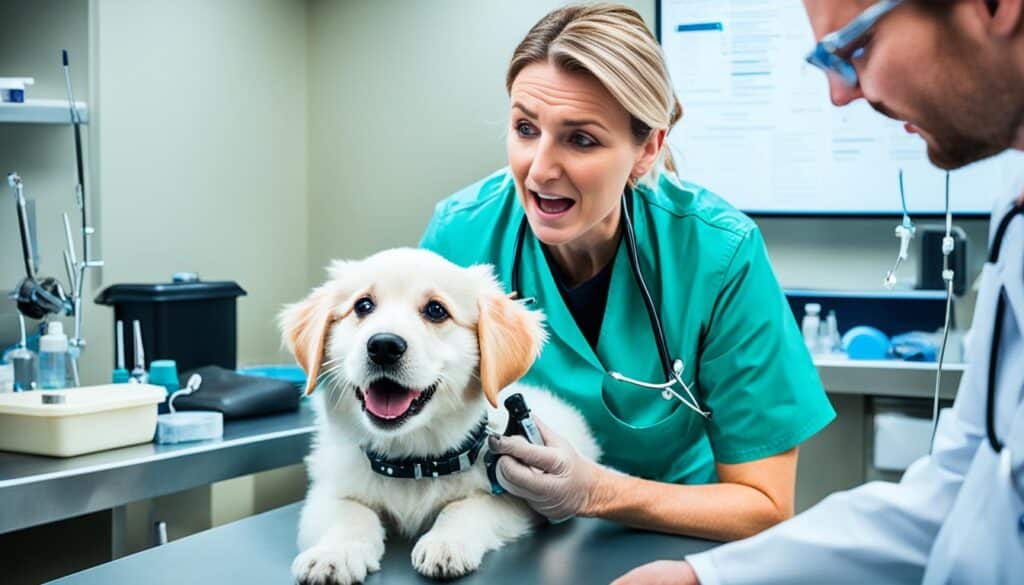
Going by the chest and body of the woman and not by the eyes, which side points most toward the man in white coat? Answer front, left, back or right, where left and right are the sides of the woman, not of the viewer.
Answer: left

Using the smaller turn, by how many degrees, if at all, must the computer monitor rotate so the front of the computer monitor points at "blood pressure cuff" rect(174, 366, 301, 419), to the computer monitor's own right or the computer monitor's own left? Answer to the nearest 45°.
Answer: approximately 45° to the computer monitor's own right

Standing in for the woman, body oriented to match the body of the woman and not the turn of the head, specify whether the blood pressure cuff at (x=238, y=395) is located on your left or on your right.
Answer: on your right

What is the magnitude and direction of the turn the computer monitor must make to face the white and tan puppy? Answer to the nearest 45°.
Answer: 0° — it already faces it

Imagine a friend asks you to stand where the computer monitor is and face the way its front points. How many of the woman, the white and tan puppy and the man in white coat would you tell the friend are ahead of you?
3

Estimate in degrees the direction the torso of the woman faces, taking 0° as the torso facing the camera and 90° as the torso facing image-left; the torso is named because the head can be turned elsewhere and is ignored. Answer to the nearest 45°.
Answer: approximately 45°

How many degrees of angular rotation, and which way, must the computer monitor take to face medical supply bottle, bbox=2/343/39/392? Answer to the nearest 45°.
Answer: approximately 45° to its right

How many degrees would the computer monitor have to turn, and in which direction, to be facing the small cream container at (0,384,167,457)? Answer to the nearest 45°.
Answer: approximately 45° to its right

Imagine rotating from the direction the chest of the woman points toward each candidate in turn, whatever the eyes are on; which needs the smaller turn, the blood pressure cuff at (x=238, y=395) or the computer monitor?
the blood pressure cuff

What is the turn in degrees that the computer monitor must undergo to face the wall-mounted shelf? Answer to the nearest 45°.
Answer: approximately 45° to its right

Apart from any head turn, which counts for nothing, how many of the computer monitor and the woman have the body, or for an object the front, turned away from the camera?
0

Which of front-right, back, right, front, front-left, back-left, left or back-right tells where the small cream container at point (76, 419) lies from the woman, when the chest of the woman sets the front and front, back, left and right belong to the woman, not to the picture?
front-right

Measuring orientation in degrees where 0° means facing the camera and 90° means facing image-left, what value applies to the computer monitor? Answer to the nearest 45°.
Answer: approximately 0°

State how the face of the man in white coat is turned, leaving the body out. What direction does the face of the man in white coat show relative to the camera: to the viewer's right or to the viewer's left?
to the viewer's left
